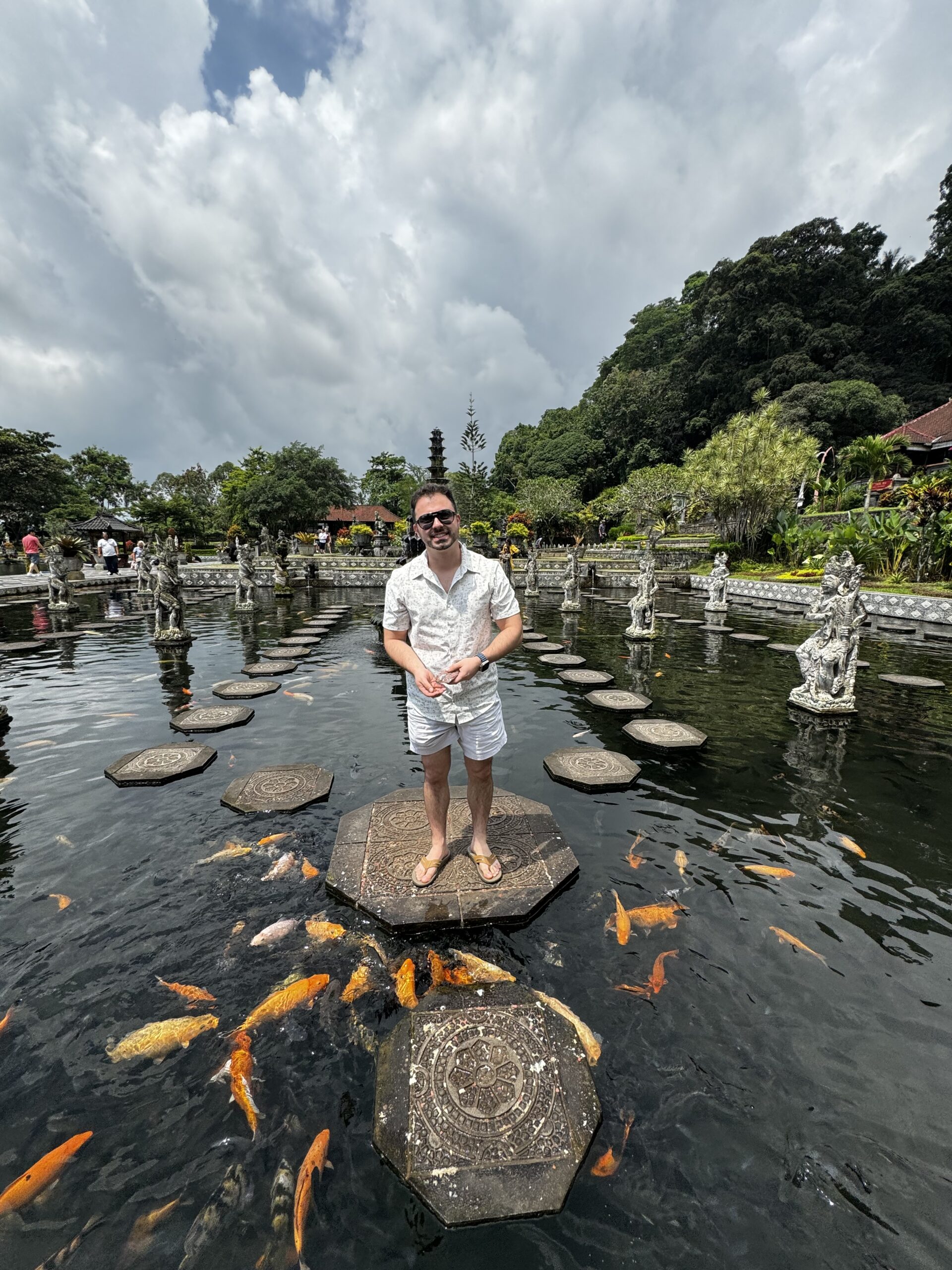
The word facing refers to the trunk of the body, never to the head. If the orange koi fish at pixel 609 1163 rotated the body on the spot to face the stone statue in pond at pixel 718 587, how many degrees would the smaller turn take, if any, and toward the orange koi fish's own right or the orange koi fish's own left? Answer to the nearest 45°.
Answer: approximately 135° to the orange koi fish's own right

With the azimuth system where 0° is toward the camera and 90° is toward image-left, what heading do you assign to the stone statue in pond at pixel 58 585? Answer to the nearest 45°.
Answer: approximately 315°

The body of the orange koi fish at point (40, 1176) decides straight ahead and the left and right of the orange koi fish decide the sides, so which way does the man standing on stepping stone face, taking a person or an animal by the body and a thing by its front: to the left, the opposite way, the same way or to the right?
the opposite way

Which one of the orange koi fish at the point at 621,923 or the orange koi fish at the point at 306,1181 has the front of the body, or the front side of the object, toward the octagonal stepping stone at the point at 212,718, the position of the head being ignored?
the orange koi fish at the point at 306,1181

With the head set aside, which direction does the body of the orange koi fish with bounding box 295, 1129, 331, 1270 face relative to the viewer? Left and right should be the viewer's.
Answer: facing away from the viewer

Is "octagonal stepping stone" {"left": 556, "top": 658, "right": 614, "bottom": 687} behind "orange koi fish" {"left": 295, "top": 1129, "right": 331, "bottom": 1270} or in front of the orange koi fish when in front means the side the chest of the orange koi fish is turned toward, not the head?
in front

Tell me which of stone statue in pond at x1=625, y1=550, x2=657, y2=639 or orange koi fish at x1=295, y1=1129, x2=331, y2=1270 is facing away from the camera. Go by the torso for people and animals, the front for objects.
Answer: the orange koi fish

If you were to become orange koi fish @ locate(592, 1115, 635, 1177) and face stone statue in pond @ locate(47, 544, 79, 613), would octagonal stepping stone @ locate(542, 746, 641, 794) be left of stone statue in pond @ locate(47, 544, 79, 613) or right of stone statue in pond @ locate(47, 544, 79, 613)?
right

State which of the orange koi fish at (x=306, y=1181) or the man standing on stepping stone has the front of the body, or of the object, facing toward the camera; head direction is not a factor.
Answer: the man standing on stepping stone

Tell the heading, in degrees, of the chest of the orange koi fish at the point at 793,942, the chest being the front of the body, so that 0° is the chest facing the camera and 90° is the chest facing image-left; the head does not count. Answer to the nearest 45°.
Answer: approximately 135°

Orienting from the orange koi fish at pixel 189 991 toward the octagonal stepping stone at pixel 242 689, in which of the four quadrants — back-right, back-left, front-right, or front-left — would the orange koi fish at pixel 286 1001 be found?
back-right

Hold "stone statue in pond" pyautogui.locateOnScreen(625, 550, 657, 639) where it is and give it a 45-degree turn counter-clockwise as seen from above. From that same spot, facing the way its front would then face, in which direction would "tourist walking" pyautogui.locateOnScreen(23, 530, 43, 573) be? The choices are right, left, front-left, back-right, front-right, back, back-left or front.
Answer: right

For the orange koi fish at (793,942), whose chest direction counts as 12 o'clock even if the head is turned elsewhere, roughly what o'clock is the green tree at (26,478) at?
The green tree is roughly at 11 o'clock from the orange koi fish.

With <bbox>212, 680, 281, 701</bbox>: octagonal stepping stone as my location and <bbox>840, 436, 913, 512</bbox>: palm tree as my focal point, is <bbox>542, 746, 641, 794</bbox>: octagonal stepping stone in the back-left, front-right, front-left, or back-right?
front-right

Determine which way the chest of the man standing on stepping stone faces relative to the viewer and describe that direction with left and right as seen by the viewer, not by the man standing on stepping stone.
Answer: facing the viewer

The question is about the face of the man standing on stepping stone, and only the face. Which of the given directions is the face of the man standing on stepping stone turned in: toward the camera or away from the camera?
toward the camera

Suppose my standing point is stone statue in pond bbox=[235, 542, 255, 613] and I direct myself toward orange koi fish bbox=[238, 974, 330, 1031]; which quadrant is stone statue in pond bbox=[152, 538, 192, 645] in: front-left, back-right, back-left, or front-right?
front-right

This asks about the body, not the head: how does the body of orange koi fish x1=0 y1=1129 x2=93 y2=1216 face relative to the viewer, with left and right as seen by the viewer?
facing away from the viewer and to the right of the viewer

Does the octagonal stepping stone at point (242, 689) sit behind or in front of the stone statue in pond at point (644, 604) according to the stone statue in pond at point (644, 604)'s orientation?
in front

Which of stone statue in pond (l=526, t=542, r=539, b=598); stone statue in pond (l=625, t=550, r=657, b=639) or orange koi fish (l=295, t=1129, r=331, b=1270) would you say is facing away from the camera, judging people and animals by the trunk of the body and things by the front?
the orange koi fish
